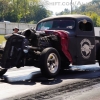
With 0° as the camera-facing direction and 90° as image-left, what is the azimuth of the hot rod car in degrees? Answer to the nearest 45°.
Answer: approximately 45°
